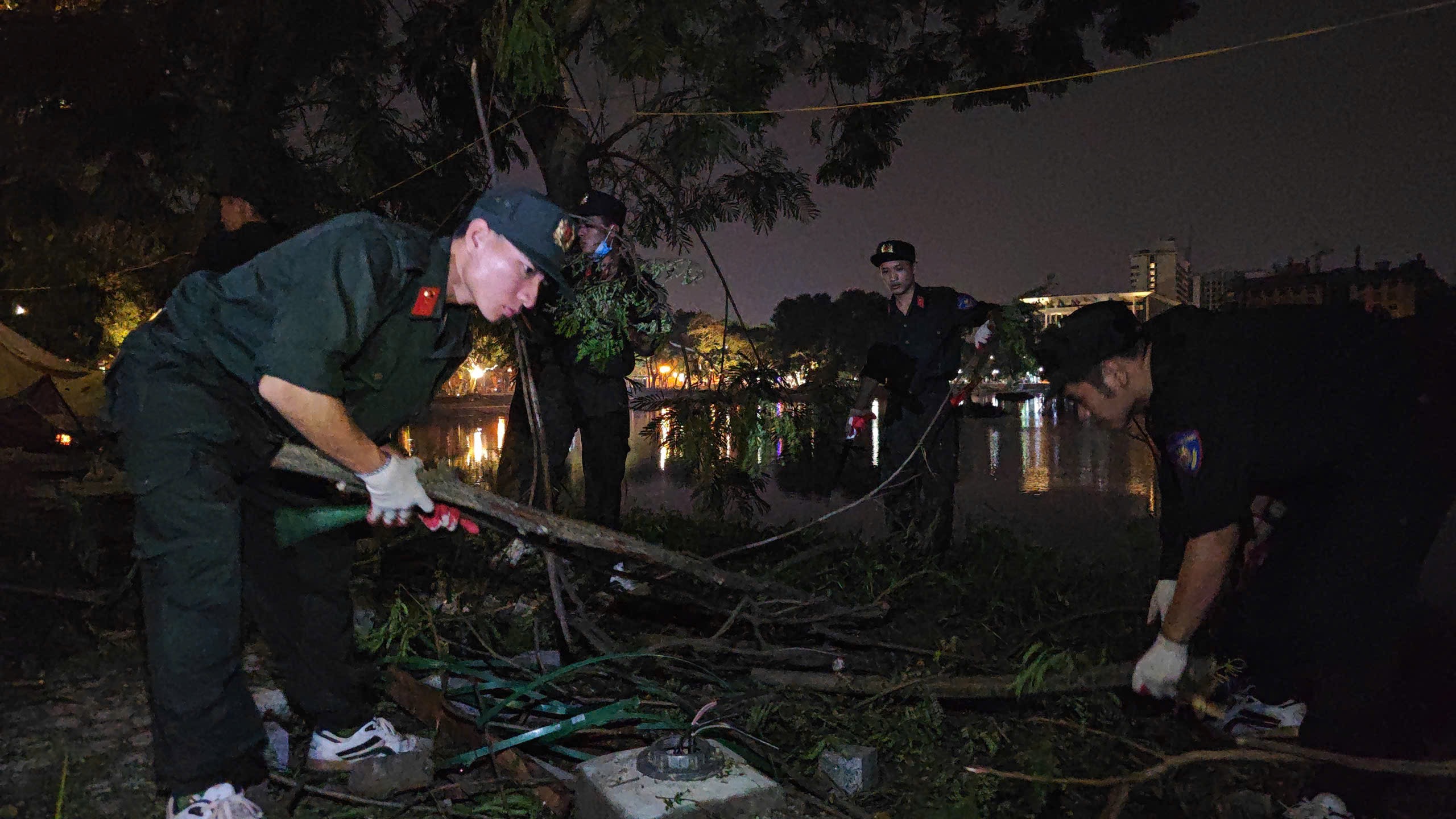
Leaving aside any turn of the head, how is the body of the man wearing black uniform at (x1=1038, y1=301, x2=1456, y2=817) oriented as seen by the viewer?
to the viewer's left

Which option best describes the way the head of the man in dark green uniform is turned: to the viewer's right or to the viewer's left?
to the viewer's right

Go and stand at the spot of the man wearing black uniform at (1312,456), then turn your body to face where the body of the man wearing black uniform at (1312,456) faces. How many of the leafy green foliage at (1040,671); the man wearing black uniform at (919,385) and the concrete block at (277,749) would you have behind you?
0

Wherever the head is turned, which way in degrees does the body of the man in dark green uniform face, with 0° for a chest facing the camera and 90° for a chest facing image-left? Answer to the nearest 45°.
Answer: approximately 270°

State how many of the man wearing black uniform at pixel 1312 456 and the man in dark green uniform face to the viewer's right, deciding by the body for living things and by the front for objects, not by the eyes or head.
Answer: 1

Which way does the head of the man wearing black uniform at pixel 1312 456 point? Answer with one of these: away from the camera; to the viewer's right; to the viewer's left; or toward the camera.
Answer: to the viewer's left

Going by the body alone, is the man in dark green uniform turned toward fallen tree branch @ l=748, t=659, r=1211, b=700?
yes

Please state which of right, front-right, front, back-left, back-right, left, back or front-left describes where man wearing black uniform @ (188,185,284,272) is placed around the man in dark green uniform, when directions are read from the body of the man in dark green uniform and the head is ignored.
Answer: left

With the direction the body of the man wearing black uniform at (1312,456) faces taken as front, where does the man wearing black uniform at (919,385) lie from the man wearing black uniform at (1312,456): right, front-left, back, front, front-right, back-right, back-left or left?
front-right

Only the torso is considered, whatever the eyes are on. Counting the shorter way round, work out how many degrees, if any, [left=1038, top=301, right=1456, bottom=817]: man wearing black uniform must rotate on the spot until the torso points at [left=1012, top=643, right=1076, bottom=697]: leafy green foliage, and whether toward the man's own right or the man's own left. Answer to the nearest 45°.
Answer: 0° — they already face it

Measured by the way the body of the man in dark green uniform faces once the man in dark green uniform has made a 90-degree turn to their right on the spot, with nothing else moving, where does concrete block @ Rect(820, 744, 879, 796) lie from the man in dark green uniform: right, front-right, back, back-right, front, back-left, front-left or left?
left

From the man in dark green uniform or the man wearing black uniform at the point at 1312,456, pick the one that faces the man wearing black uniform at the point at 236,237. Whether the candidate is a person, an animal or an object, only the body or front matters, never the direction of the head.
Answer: the man wearing black uniform at the point at 1312,456
